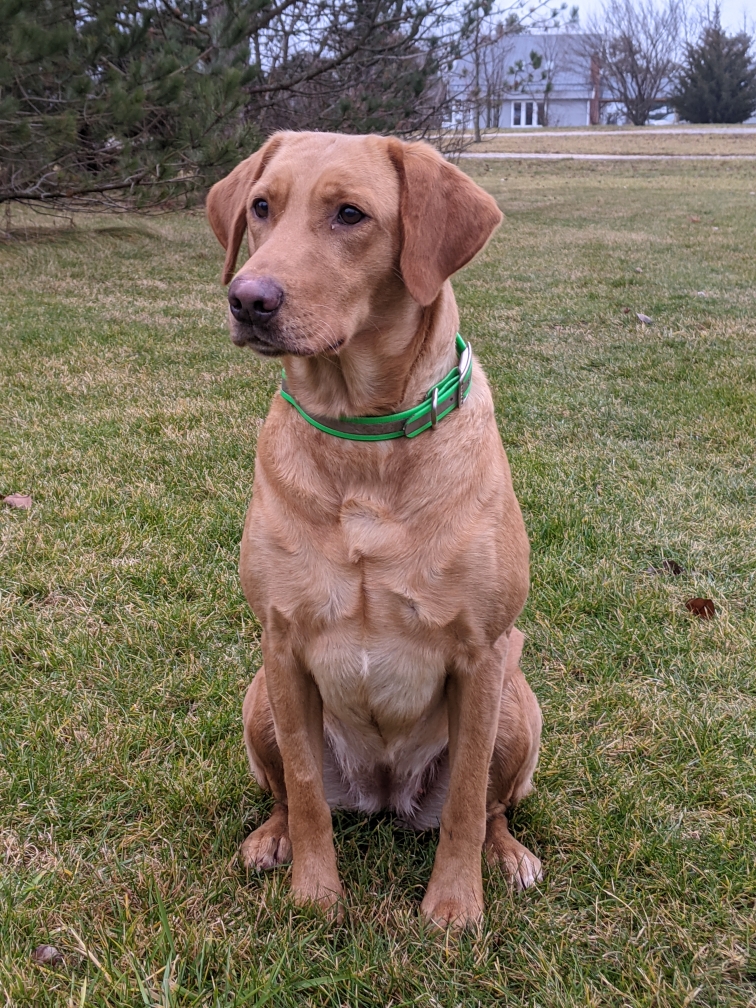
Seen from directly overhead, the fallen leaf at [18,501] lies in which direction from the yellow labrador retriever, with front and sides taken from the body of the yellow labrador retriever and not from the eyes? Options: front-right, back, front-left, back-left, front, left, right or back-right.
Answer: back-right

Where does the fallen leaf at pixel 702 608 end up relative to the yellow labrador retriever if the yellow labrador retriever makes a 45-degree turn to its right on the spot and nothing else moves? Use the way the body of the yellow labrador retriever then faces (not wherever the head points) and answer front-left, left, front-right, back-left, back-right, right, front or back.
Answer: back

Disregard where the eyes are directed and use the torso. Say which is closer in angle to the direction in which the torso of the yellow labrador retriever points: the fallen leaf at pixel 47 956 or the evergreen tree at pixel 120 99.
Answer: the fallen leaf

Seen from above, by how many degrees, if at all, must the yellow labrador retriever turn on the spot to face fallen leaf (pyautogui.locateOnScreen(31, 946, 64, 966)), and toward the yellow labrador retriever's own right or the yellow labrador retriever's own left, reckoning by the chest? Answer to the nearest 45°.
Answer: approximately 45° to the yellow labrador retriever's own right

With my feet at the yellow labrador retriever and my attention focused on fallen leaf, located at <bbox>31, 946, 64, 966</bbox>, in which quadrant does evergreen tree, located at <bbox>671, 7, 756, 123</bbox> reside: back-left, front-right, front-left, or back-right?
back-right

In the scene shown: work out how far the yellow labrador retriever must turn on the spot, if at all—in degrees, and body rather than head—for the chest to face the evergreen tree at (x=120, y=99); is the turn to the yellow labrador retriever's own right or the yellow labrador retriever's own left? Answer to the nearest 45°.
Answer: approximately 180°

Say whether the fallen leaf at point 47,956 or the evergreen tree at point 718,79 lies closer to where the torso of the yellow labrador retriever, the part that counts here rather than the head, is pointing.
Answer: the fallen leaf

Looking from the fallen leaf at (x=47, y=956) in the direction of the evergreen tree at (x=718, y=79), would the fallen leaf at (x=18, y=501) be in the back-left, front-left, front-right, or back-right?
front-left

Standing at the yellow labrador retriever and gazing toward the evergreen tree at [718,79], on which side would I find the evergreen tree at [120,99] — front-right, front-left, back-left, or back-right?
front-left

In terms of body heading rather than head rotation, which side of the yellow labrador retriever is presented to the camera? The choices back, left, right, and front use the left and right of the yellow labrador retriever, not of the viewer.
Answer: front

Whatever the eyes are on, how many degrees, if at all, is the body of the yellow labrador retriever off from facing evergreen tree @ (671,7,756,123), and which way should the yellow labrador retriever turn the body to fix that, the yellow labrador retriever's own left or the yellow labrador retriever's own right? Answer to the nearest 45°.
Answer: approximately 180°
